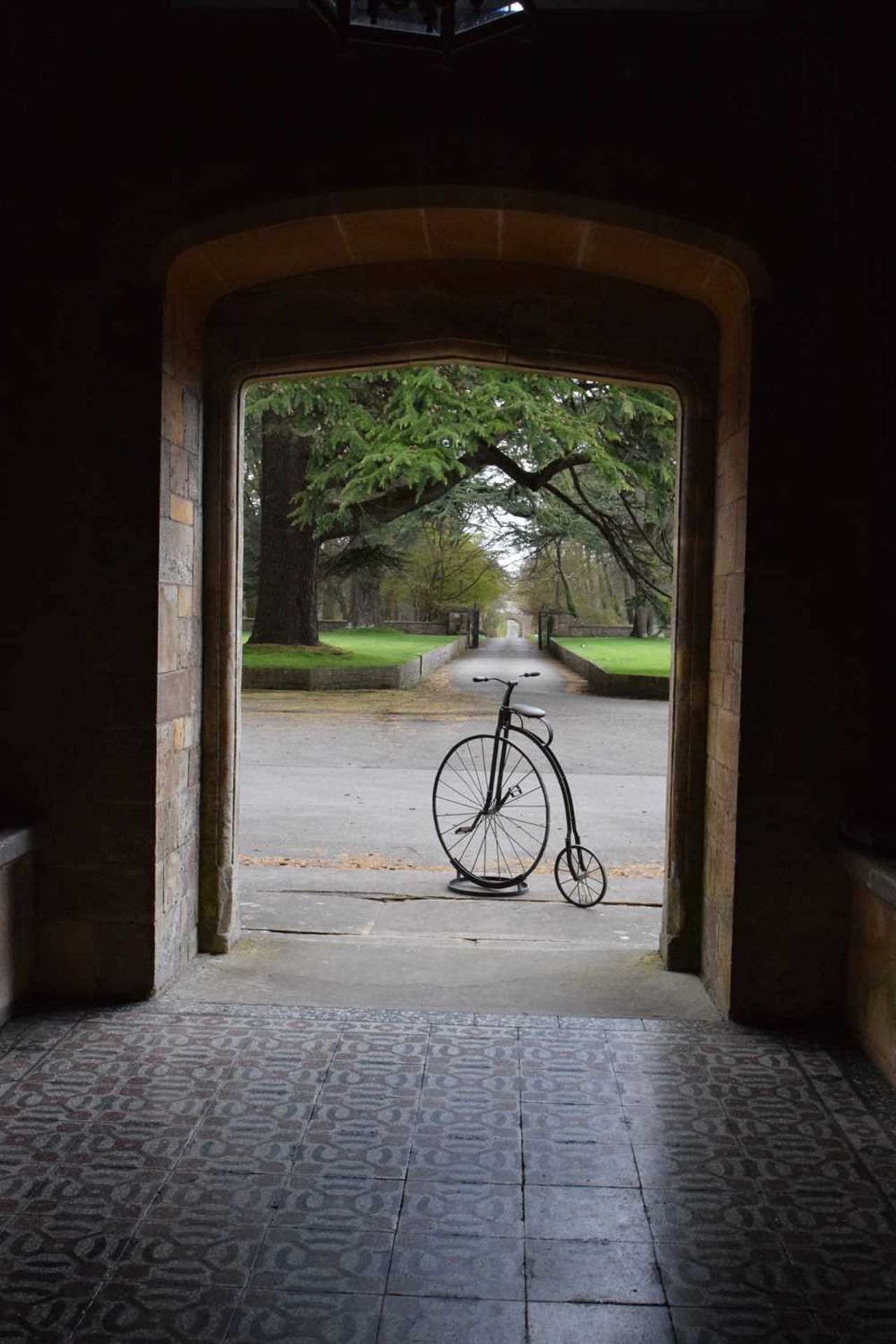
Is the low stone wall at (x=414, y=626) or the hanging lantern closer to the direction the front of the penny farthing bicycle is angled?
the low stone wall

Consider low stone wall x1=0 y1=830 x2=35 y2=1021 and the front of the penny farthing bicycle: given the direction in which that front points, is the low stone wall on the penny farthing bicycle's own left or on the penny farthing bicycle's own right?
on the penny farthing bicycle's own left

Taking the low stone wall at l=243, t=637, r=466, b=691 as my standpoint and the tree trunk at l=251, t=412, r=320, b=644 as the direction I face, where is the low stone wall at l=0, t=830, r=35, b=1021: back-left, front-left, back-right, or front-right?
back-left

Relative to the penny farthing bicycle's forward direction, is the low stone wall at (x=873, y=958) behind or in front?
behind

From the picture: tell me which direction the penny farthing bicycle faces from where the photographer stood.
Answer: facing away from the viewer and to the left of the viewer

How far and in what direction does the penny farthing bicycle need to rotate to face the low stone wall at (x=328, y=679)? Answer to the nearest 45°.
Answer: approximately 45° to its right

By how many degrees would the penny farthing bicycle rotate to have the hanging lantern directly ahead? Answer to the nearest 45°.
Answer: approximately 135° to its left

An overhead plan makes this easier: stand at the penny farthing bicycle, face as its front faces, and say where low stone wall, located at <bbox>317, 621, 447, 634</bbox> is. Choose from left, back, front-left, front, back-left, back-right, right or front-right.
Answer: front-right

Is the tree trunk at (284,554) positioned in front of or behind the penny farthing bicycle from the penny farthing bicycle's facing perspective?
in front
